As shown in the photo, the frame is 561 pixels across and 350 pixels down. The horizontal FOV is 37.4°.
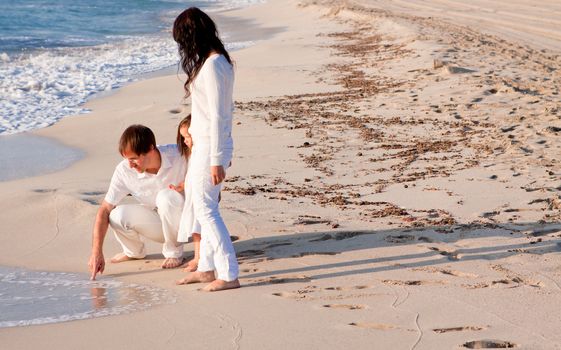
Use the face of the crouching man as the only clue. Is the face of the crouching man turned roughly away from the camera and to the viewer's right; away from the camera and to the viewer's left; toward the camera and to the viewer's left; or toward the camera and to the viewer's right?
toward the camera and to the viewer's left

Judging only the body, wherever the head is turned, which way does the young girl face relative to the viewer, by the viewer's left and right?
facing the viewer and to the left of the viewer

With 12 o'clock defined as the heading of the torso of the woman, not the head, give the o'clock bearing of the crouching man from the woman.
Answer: The crouching man is roughly at 2 o'clock from the woman.

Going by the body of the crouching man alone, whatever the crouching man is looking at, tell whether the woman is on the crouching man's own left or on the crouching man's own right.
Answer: on the crouching man's own left

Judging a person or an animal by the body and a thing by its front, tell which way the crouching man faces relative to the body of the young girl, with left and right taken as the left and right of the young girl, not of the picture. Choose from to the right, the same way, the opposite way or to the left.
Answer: the same way

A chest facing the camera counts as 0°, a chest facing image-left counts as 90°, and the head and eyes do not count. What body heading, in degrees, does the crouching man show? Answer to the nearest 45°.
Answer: approximately 45°

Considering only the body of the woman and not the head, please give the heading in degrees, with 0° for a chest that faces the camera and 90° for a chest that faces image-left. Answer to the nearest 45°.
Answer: approximately 90°
